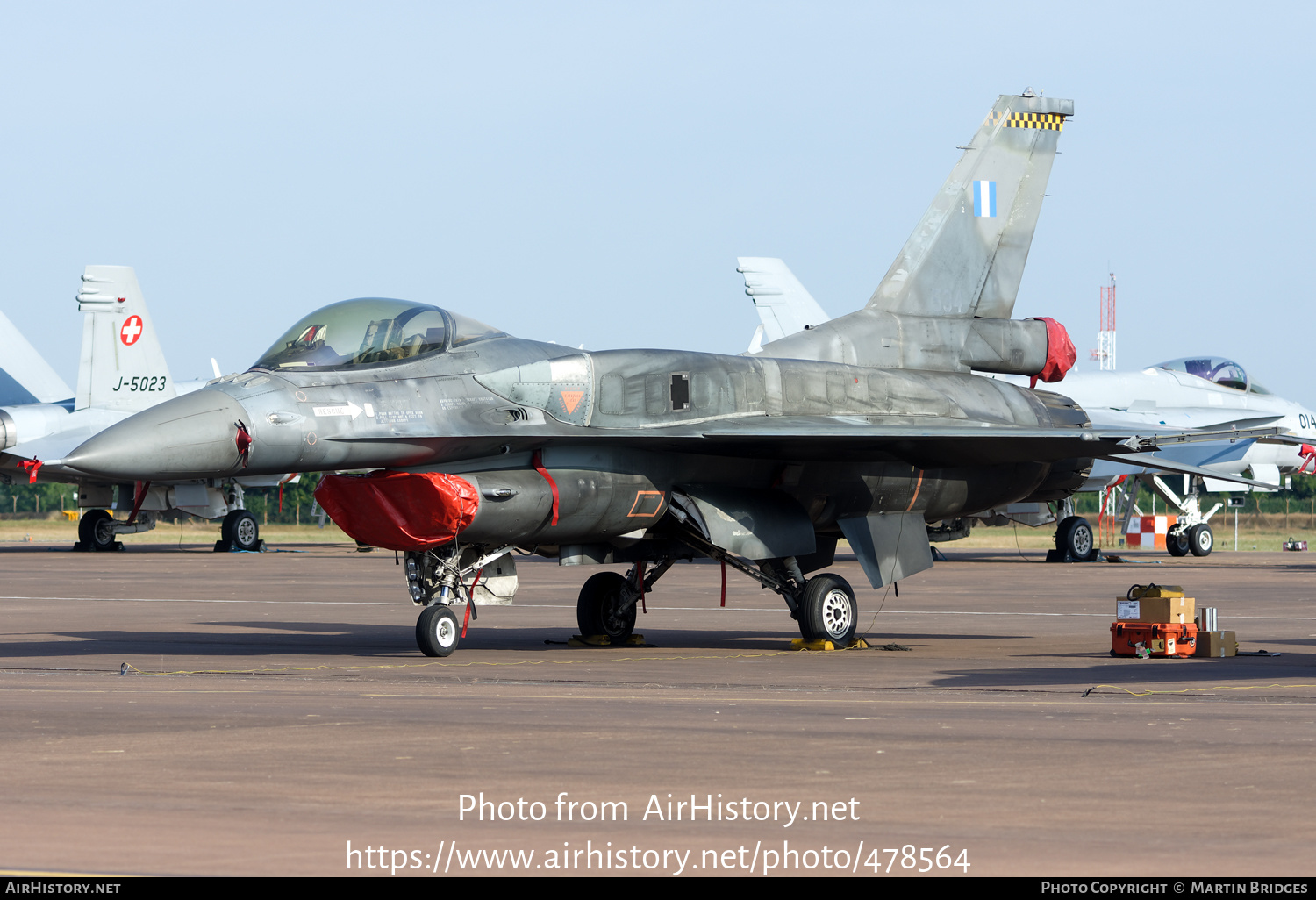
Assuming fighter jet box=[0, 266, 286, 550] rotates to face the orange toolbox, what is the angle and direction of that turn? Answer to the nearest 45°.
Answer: approximately 135° to its right

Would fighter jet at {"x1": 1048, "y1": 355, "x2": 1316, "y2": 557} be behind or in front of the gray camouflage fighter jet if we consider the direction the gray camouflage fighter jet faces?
behind

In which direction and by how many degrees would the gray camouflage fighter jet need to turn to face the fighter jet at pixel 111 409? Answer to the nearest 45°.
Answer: approximately 90° to its right

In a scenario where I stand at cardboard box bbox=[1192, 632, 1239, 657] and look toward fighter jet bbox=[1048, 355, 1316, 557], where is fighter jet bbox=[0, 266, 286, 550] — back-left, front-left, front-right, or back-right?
front-left

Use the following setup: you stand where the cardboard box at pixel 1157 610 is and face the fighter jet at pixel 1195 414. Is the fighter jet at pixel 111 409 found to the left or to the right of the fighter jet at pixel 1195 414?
left

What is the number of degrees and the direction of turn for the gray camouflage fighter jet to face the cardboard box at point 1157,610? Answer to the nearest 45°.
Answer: approximately 135° to its left

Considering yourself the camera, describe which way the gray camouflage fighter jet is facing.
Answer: facing the viewer and to the left of the viewer

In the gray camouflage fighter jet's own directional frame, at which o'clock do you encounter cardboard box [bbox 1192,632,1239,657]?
The cardboard box is roughly at 8 o'clock from the gray camouflage fighter jet.
